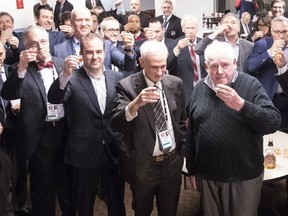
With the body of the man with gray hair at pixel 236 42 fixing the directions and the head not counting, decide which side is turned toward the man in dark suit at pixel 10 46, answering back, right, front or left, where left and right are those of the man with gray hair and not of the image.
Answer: right

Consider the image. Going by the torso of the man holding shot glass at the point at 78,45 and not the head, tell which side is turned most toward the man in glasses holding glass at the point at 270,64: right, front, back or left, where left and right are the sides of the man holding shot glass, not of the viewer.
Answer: left

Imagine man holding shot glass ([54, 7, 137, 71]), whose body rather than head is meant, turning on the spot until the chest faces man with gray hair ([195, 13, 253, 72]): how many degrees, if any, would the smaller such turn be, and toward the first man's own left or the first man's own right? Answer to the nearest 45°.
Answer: approximately 90° to the first man's own left

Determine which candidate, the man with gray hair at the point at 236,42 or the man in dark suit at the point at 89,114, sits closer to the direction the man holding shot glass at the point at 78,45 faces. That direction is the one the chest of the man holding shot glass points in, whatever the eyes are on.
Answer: the man in dark suit

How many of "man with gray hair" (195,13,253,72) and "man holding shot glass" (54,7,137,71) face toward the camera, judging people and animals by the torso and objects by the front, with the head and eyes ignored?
2

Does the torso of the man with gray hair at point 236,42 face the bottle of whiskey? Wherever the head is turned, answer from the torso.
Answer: yes

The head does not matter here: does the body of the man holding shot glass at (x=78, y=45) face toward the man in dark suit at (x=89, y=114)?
yes

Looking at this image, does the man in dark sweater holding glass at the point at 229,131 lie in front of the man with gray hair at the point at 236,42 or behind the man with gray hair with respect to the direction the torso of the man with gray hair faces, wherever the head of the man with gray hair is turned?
in front

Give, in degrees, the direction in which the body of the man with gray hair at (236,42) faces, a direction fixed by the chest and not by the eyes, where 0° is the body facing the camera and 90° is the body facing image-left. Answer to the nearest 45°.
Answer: approximately 0°
